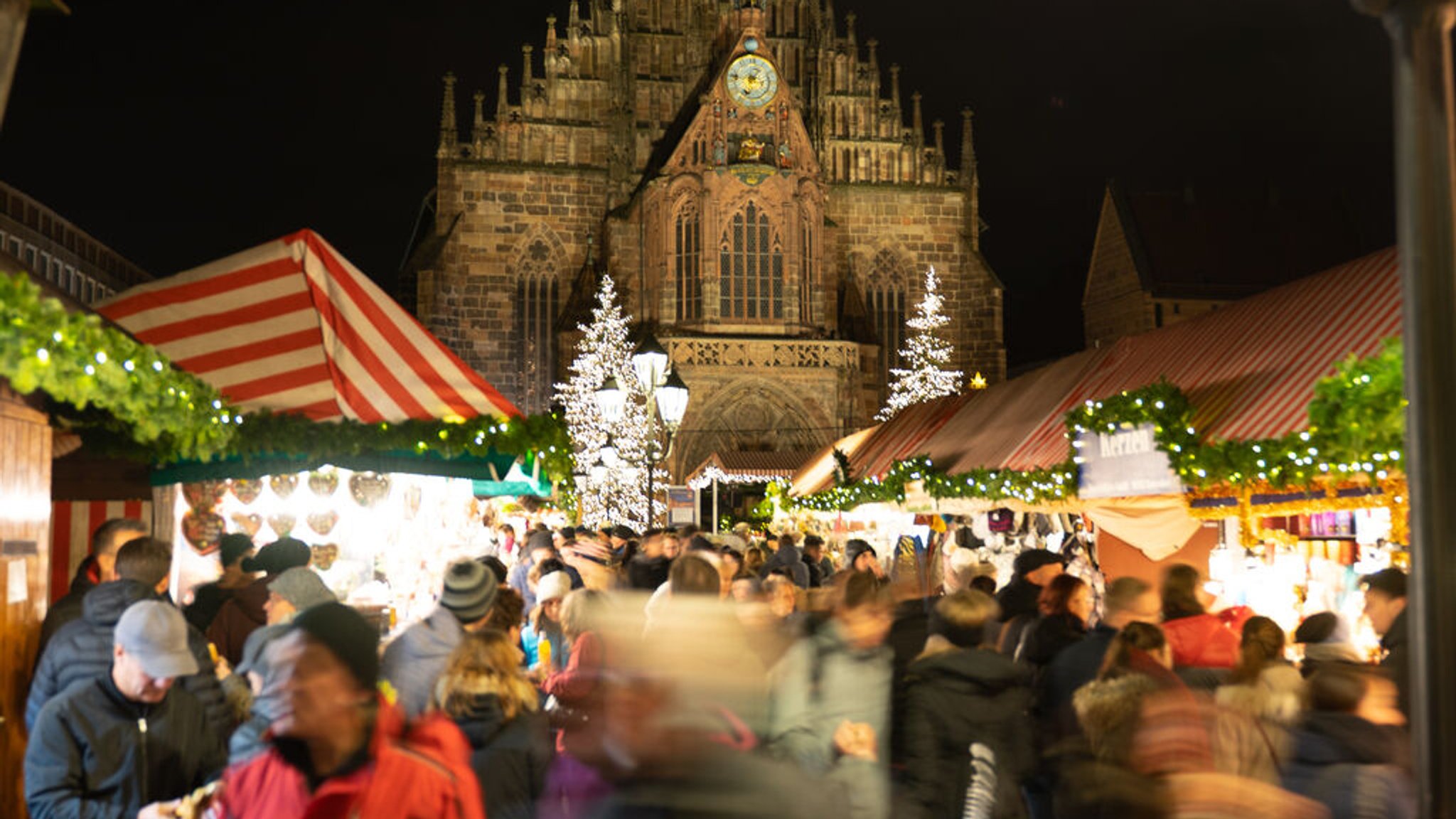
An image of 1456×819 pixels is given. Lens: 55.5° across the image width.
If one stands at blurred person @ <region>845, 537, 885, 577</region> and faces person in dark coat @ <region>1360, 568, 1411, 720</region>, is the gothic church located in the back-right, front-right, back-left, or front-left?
back-left

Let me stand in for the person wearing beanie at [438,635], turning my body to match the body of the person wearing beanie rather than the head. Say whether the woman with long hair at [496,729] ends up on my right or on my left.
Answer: on my right

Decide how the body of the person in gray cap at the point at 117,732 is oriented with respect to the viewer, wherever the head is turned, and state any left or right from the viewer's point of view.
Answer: facing the viewer and to the right of the viewer

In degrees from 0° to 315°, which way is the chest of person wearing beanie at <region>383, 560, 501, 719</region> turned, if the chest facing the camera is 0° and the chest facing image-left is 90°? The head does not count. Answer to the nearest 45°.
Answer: approximately 225°

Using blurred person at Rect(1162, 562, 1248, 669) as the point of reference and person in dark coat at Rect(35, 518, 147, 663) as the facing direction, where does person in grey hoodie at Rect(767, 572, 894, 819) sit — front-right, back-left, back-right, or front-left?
front-left

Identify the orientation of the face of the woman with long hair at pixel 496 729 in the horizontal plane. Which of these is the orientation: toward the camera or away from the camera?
away from the camera

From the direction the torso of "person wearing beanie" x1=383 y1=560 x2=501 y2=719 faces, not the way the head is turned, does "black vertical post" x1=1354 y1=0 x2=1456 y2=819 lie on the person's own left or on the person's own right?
on the person's own right

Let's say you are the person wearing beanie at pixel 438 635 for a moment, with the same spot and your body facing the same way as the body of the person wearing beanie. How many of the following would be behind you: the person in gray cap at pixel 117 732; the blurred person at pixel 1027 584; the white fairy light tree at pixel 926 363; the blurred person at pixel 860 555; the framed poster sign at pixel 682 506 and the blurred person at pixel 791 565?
1

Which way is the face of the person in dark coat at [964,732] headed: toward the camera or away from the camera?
away from the camera

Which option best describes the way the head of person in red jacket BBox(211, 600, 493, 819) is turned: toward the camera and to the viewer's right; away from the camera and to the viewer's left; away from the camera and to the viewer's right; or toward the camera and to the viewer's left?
toward the camera and to the viewer's left

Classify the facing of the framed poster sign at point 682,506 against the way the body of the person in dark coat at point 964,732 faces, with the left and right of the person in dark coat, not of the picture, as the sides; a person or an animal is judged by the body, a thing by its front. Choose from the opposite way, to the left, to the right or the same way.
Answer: the opposite way

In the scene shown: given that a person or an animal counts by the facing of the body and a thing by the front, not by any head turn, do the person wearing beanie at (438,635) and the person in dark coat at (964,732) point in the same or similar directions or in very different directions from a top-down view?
same or similar directions

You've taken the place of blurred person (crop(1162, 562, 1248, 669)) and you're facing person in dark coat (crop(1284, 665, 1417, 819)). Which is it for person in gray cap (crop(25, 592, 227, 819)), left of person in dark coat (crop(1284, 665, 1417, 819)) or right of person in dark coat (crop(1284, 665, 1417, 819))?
right

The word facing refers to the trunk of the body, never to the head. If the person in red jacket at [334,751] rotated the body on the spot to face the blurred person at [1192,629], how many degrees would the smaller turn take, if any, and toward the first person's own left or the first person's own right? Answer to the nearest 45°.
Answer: approximately 180°
